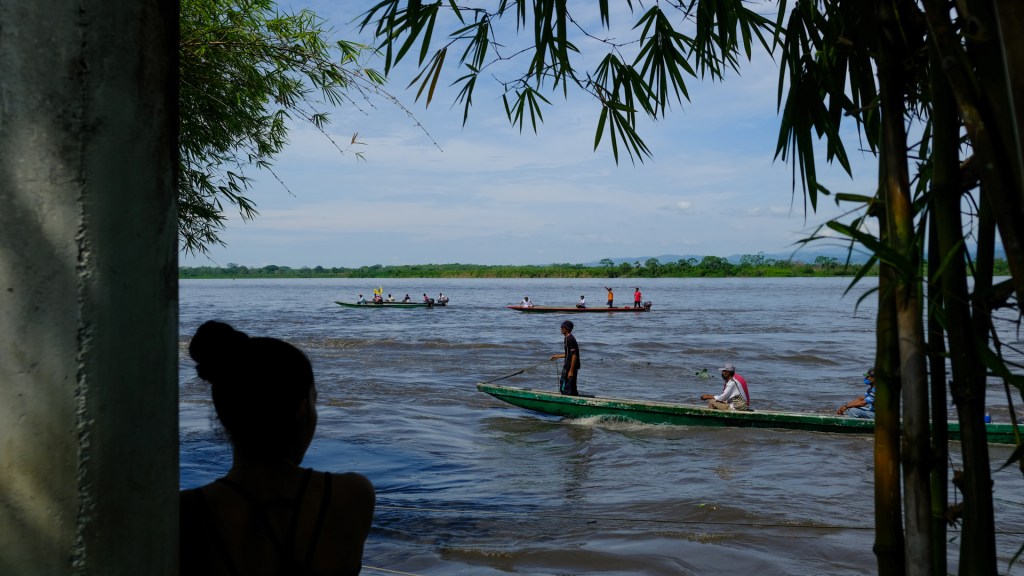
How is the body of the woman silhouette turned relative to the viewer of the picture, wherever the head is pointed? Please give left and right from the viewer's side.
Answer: facing away from the viewer and to the right of the viewer

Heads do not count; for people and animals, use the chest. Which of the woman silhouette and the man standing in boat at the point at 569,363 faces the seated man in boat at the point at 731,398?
the woman silhouette

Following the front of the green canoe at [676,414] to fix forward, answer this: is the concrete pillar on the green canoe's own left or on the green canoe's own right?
on the green canoe's own left

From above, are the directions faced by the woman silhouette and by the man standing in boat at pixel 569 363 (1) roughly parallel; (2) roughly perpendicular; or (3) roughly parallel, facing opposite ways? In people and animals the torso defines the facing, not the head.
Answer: roughly perpendicular

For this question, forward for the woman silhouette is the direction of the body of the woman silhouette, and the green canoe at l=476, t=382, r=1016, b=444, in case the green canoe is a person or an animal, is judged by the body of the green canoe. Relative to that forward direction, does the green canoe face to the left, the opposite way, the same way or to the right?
to the left

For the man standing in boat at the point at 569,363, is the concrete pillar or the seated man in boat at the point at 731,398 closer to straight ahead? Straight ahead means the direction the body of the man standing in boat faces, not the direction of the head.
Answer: the concrete pillar

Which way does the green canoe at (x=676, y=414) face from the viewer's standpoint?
to the viewer's left

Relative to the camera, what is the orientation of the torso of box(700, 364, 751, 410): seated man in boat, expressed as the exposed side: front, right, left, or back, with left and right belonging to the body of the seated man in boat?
left

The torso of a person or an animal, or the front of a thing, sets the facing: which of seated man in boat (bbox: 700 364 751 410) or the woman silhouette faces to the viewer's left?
the seated man in boat

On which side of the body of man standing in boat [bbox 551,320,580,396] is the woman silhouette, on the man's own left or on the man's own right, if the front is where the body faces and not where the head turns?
on the man's own left

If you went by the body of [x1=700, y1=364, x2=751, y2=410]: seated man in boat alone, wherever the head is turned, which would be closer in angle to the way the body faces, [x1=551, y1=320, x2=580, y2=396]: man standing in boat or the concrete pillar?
the man standing in boat

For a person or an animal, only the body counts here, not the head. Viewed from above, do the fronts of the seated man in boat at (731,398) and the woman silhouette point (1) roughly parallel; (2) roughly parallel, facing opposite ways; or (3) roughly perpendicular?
roughly perpendicular

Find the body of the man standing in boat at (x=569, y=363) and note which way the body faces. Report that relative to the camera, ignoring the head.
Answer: to the viewer's left

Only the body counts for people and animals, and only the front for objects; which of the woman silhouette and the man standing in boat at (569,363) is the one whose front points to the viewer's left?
the man standing in boat
